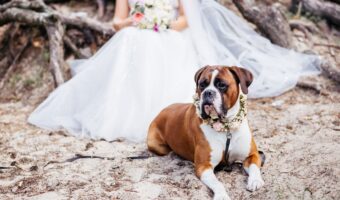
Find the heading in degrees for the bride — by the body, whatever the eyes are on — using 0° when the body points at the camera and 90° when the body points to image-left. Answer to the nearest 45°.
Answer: approximately 0°

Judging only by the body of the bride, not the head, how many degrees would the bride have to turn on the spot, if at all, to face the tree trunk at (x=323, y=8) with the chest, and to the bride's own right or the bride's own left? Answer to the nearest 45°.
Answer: approximately 135° to the bride's own left

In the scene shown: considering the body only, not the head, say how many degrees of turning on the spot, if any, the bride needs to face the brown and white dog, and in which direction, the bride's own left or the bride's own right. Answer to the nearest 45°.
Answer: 0° — they already face it

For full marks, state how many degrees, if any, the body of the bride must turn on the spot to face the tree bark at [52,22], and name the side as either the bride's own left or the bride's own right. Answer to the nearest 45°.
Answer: approximately 135° to the bride's own right

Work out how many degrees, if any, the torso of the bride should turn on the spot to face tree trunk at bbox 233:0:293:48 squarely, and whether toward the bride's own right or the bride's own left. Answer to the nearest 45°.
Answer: approximately 135° to the bride's own left

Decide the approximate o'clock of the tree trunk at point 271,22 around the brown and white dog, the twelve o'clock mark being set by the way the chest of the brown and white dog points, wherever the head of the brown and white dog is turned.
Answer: The tree trunk is roughly at 8 o'clock from the brown and white dog.

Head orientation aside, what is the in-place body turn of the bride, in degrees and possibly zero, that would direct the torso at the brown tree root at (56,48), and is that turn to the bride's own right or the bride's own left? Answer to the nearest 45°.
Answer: approximately 135° to the bride's own right

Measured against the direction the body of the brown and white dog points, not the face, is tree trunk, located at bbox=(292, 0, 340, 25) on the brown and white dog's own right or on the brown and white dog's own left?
on the brown and white dog's own left
